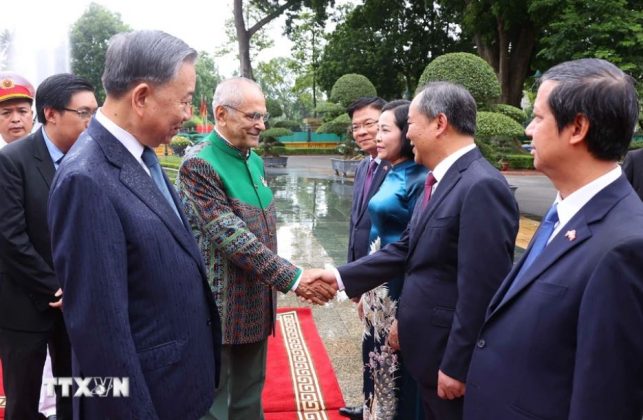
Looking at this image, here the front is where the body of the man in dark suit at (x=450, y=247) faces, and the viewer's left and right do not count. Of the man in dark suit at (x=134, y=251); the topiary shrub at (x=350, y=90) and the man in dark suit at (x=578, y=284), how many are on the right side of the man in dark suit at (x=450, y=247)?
1

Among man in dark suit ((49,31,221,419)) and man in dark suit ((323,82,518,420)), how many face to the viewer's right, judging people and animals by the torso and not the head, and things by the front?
1

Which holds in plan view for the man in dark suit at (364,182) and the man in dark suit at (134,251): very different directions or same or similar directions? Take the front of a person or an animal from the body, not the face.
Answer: very different directions

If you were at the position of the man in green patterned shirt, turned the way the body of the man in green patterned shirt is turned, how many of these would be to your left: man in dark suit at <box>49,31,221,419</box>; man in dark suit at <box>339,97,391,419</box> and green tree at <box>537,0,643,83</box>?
2

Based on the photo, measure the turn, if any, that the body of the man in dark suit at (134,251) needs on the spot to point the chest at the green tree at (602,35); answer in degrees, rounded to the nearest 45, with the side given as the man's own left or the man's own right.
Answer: approximately 45° to the man's own left

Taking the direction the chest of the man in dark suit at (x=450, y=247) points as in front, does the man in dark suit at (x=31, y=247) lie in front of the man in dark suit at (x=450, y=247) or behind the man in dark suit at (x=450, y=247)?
in front

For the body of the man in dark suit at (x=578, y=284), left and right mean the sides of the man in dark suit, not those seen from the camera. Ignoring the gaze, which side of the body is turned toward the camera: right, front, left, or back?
left

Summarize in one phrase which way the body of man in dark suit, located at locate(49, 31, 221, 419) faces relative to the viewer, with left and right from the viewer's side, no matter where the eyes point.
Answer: facing to the right of the viewer

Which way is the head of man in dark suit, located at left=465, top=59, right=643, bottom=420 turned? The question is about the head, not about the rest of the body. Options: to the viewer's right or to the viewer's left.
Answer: to the viewer's left

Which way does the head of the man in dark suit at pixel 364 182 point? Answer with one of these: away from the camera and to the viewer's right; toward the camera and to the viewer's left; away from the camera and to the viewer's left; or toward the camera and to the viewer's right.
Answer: toward the camera and to the viewer's left

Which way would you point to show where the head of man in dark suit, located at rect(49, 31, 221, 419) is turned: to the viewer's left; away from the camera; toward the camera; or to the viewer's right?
to the viewer's right

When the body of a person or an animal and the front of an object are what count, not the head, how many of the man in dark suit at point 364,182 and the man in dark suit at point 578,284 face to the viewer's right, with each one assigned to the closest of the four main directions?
0

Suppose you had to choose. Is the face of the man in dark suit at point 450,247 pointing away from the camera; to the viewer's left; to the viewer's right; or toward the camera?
to the viewer's left
